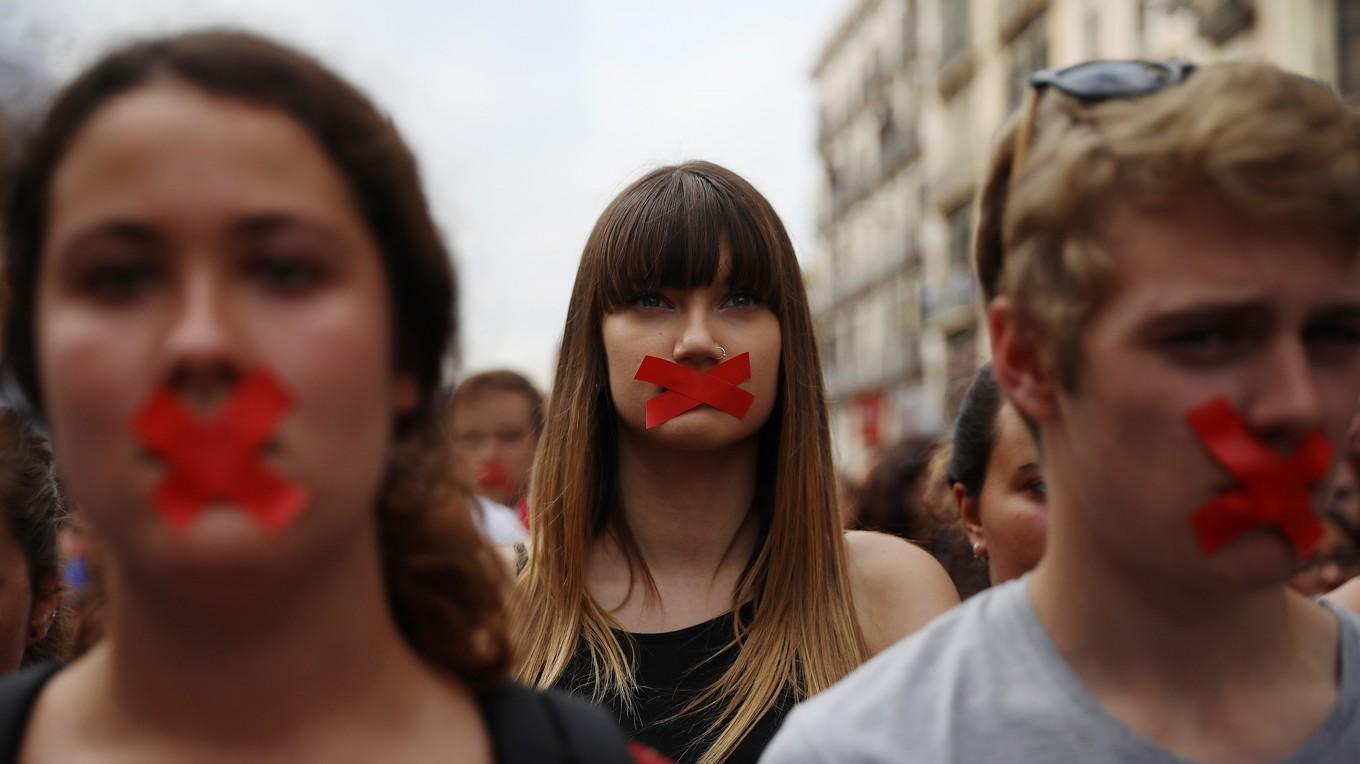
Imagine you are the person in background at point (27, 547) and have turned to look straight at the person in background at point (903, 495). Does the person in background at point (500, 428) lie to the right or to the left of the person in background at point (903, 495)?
left

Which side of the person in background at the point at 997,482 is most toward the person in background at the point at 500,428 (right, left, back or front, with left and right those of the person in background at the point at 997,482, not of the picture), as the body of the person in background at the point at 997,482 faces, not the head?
back

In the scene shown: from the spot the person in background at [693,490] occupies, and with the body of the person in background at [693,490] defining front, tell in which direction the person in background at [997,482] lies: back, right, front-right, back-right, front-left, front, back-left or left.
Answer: left

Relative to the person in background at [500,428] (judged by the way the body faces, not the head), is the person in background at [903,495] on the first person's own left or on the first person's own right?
on the first person's own left

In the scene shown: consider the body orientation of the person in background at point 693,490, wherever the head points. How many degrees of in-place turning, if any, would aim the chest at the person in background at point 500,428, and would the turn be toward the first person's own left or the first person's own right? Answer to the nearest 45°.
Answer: approximately 180°

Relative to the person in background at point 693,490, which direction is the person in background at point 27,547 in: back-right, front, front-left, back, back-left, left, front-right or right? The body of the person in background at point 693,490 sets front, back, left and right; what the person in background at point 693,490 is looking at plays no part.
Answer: right

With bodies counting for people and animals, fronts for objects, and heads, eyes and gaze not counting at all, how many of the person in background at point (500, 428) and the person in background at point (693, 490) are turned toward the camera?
2

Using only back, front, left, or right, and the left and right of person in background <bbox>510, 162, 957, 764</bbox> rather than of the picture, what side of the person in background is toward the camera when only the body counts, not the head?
front

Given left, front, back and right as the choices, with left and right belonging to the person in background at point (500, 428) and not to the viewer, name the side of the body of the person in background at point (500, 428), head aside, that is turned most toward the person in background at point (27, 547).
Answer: front

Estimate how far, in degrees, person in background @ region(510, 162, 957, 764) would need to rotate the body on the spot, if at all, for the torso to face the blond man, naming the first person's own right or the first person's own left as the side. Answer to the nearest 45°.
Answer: approximately 45° to the first person's own left

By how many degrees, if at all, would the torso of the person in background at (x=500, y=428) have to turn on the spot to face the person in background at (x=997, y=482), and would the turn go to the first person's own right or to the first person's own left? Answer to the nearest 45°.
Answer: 0° — they already face them
